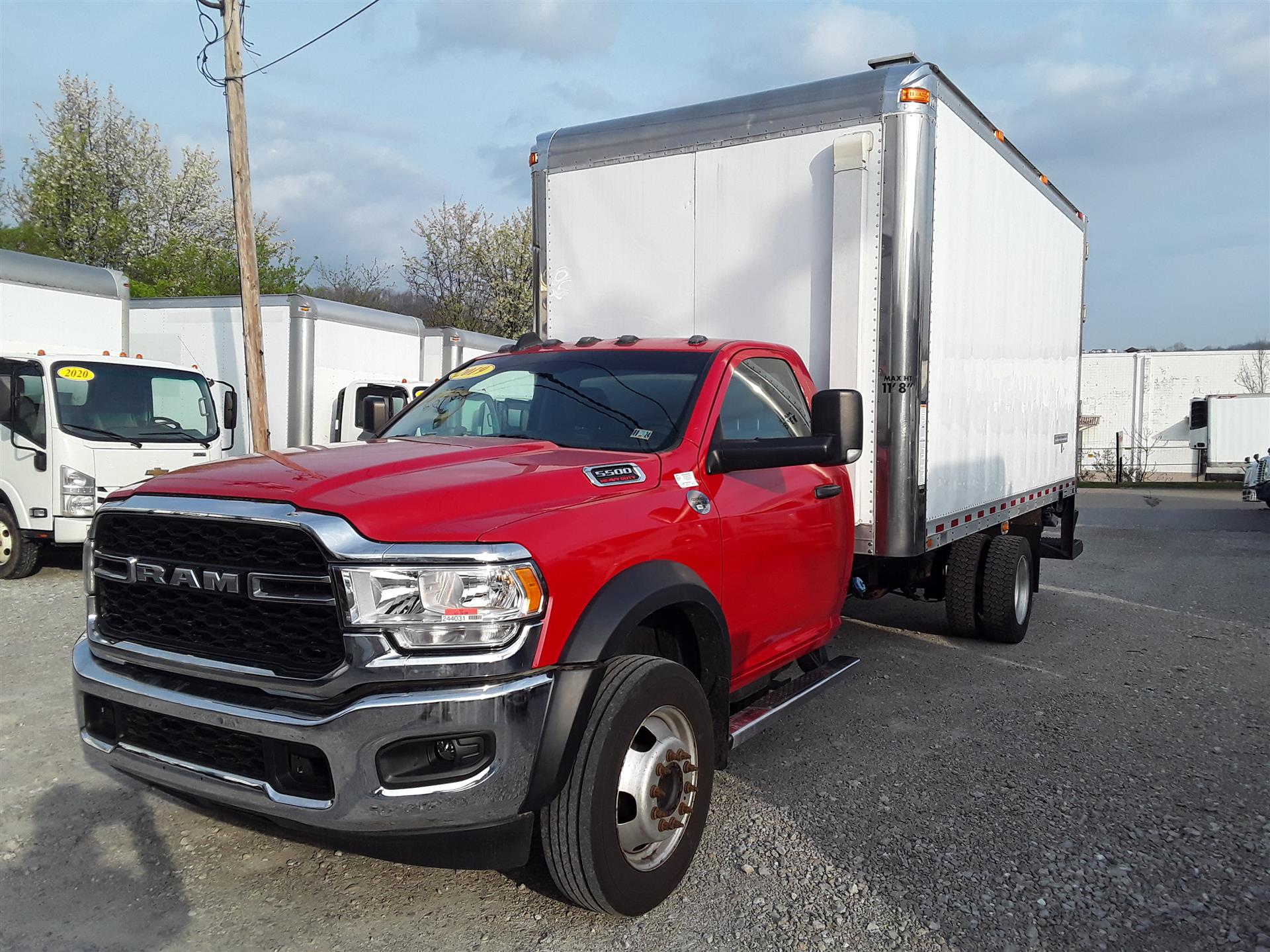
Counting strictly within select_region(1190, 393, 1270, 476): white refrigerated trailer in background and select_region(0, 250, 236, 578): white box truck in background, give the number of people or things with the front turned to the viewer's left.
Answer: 1

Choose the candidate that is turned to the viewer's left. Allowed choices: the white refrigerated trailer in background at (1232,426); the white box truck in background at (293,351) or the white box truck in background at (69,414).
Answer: the white refrigerated trailer in background at (1232,426)

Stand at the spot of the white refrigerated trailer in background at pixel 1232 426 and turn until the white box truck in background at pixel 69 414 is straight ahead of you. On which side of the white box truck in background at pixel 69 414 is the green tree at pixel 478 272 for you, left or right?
right

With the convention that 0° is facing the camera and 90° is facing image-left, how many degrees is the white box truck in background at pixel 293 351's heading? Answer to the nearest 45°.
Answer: approximately 315°

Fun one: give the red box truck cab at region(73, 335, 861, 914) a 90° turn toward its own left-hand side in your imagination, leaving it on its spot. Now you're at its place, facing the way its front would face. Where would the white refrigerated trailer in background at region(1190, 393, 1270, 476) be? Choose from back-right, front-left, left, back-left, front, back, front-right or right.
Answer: left

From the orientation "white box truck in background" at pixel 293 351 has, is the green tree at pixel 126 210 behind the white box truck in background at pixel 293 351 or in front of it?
behind

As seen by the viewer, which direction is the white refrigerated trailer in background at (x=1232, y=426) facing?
to the viewer's left

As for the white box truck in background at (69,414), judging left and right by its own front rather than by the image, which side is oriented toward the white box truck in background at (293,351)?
left

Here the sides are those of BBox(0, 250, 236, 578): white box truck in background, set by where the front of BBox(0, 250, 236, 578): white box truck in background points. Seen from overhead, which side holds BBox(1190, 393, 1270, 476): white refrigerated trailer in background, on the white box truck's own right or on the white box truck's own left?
on the white box truck's own left

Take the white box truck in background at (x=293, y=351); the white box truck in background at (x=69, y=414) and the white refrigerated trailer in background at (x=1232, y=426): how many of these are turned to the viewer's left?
1

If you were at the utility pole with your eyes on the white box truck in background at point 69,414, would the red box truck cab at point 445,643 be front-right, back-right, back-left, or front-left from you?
front-left

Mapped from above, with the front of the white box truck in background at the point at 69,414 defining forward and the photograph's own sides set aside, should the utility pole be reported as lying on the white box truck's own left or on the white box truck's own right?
on the white box truck's own left

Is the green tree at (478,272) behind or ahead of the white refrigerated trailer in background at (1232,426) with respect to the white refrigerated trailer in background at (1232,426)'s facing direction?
ahead
